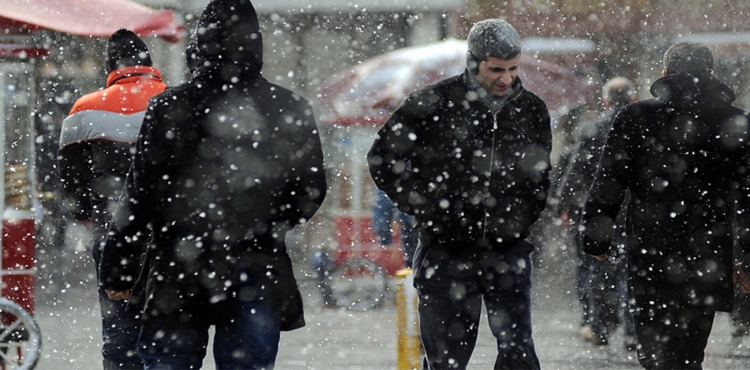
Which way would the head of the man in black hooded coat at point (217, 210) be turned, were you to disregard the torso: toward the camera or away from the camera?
away from the camera

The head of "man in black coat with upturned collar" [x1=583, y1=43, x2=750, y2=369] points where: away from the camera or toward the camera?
away from the camera

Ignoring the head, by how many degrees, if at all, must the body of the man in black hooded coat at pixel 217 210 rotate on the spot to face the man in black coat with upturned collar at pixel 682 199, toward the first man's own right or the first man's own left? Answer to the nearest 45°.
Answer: approximately 90° to the first man's own right

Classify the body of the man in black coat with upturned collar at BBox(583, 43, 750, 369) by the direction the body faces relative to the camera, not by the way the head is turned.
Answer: away from the camera

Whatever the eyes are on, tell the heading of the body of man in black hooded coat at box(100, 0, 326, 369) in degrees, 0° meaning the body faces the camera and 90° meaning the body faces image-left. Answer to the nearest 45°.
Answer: approximately 180°

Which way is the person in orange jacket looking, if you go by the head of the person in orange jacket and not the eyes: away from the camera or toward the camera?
away from the camera

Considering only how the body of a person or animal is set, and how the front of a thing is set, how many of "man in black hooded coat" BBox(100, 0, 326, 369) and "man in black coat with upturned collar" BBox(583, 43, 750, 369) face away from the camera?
2

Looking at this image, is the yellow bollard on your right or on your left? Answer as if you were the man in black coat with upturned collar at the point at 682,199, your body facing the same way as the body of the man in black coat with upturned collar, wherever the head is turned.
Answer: on your left

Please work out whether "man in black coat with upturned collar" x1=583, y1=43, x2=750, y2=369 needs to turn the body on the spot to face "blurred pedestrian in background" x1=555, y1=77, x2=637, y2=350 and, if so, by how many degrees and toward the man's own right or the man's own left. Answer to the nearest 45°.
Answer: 0° — they already face them
